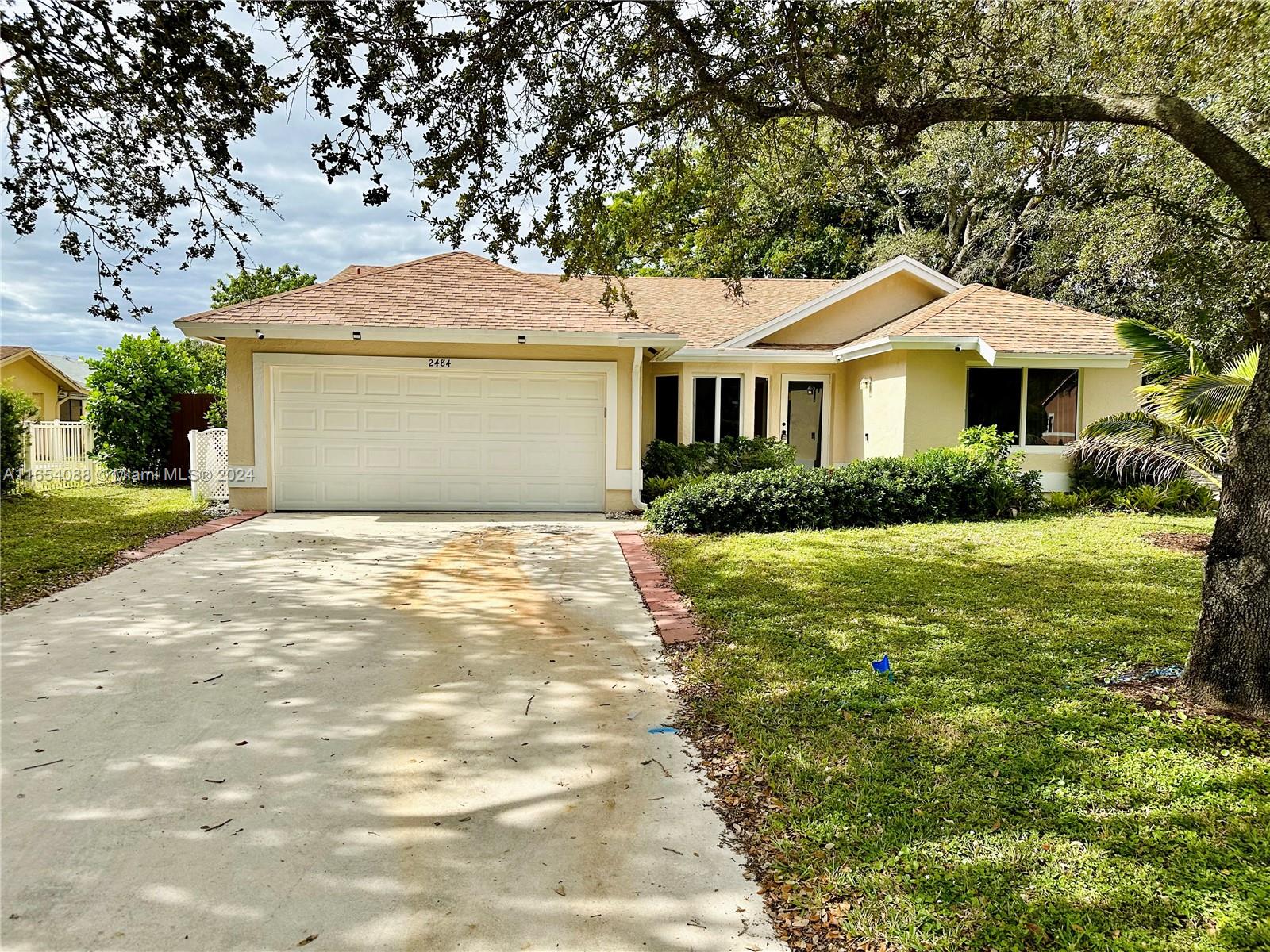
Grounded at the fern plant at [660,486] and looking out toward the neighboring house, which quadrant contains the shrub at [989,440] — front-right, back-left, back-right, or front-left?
back-right

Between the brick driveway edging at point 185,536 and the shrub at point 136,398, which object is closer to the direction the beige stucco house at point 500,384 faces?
the brick driveway edging

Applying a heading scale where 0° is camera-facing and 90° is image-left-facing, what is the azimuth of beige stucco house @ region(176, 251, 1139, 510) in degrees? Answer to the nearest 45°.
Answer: approximately 0°

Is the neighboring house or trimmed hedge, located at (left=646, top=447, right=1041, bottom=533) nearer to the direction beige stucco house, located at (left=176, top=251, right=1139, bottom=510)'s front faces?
the trimmed hedge

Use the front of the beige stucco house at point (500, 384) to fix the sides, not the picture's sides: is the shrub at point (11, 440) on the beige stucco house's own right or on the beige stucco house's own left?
on the beige stucco house's own right

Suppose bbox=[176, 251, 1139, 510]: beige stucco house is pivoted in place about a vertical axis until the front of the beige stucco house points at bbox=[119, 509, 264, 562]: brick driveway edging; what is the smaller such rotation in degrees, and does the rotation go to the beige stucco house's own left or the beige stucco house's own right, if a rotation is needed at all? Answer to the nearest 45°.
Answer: approximately 45° to the beige stucco house's own right

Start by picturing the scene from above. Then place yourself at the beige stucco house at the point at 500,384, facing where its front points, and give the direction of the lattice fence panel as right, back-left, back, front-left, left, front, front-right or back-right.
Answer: right

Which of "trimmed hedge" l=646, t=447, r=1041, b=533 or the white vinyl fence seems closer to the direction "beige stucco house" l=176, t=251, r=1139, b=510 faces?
the trimmed hedge

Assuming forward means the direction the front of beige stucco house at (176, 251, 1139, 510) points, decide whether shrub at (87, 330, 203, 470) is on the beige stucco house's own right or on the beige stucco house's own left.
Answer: on the beige stucco house's own right

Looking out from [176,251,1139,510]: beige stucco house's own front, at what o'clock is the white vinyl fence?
The white vinyl fence is roughly at 4 o'clock from the beige stucco house.

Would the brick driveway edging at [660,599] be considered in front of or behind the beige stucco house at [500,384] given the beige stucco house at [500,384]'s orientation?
in front
